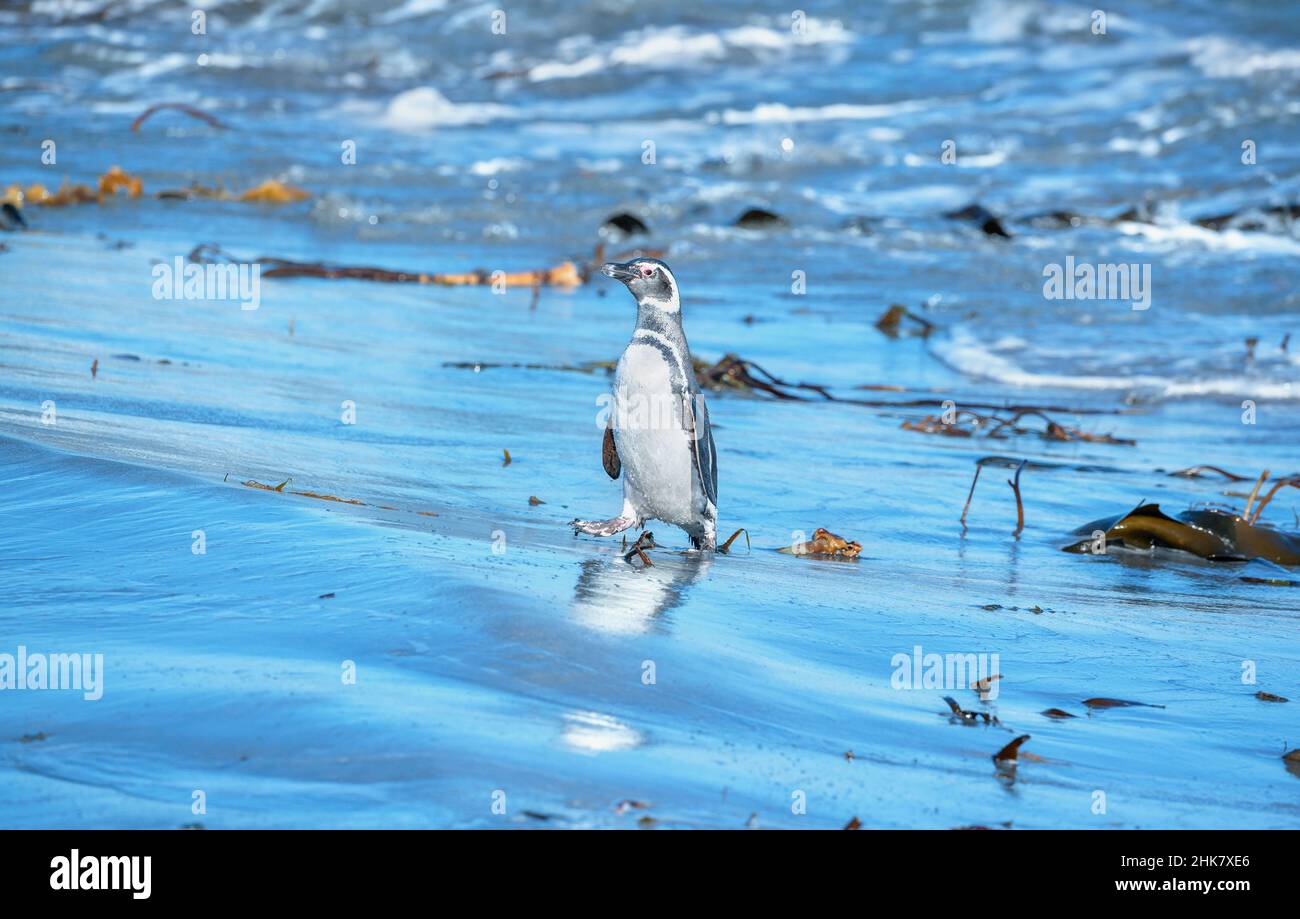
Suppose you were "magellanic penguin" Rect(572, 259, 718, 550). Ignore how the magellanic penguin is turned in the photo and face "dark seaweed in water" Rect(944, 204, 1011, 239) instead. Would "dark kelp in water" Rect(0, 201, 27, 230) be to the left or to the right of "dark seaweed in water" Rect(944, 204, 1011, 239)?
left

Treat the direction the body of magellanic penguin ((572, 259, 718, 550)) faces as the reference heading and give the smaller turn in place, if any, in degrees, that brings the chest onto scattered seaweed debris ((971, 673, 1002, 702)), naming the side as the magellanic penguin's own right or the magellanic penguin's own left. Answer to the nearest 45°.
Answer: approximately 90° to the magellanic penguin's own left

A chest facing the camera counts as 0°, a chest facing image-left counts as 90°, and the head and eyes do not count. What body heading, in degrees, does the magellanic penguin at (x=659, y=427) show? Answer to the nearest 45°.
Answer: approximately 45°

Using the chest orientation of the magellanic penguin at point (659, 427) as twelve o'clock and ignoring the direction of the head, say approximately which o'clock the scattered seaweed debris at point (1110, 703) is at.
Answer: The scattered seaweed debris is roughly at 9 o'clock from the magellanic penguin.

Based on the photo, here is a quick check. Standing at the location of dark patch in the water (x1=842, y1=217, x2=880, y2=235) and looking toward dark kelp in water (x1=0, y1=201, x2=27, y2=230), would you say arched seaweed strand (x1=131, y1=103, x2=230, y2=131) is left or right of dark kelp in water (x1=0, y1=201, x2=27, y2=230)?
right

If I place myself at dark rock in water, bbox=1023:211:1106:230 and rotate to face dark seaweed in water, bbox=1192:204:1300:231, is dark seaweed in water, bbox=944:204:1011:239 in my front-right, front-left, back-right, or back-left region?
back-right

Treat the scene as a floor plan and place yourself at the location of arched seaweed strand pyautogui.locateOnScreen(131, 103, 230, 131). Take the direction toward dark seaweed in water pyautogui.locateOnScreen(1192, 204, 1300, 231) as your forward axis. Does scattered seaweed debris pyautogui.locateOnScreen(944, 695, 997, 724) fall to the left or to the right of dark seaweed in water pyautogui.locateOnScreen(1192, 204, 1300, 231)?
right

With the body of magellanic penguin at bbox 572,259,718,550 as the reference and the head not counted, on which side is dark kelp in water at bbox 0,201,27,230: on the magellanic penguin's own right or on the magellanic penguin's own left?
on the magellanic penguin's own right

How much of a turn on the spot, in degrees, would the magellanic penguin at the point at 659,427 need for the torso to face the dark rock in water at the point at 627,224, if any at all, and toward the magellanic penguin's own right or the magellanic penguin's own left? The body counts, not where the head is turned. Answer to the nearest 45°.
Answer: approximately 135° to the magellanic penguin's own right

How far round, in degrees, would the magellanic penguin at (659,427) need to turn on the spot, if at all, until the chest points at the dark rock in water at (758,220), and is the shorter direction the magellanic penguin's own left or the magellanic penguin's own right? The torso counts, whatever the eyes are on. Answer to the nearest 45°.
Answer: approximately 135° to the magellanic penguin's own right
